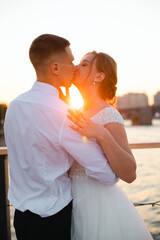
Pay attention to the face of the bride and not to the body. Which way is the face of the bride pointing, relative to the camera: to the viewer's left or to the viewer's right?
to the viewer's left

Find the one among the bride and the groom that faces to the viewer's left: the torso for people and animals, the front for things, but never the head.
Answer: the bride

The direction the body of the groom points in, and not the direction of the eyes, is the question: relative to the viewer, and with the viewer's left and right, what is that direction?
facing away from the viewer and to the right of the viewer

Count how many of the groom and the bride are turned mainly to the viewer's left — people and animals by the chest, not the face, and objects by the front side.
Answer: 1

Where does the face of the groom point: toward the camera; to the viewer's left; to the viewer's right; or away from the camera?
to the viewer's right

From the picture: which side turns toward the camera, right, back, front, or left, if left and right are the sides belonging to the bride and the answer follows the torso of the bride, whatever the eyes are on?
left
